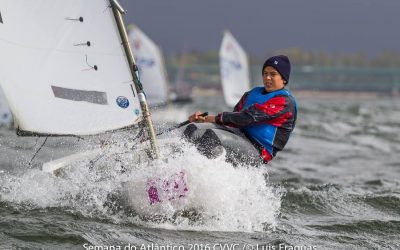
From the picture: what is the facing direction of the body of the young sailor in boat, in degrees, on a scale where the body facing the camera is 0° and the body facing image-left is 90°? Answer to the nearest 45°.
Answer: approximately 45°
